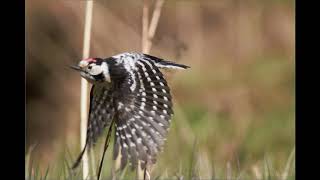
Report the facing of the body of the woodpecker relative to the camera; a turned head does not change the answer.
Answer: to the viewer's left
